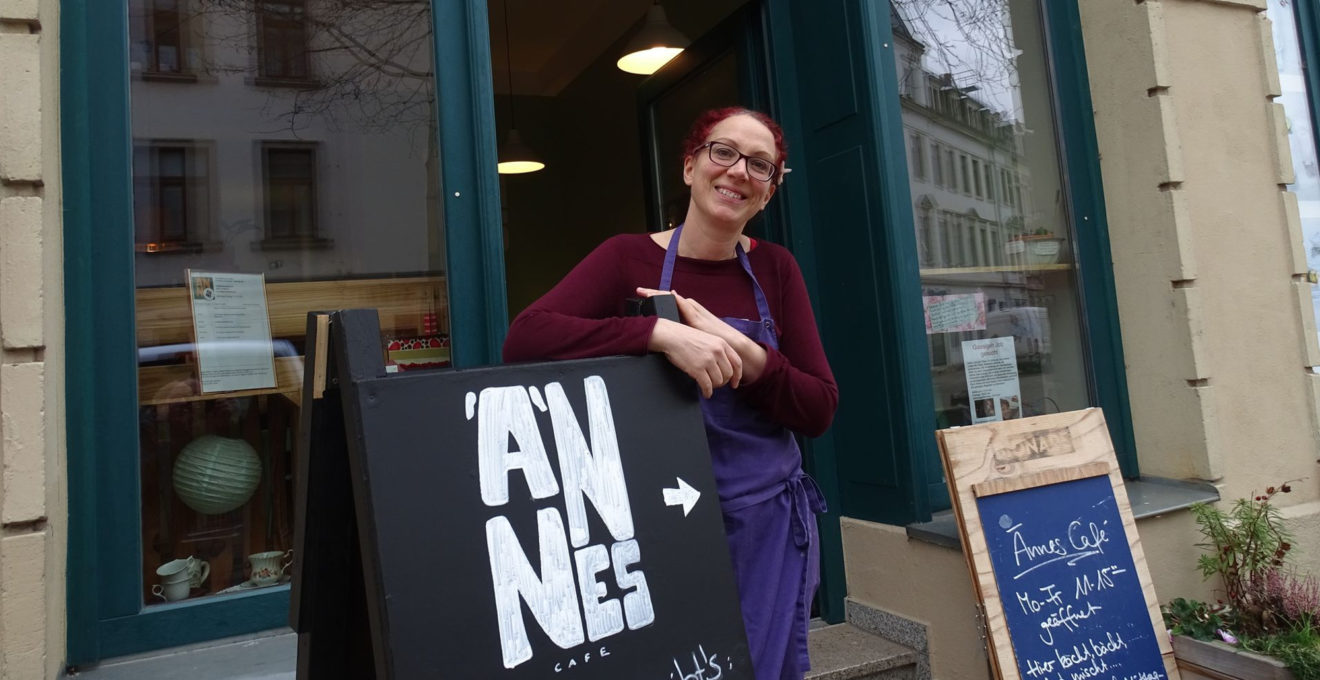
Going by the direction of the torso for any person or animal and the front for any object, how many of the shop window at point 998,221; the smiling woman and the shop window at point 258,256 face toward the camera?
3

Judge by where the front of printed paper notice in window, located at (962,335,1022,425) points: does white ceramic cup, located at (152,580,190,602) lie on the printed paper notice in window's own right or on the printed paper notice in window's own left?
on the printed paper notice in window's own right

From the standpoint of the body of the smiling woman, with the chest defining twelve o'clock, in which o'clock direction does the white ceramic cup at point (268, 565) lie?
The white ceramic cup is roughly at 4 o'clock from the smiling woman.

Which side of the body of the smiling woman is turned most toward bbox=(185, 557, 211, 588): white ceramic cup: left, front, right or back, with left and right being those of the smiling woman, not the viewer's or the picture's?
right

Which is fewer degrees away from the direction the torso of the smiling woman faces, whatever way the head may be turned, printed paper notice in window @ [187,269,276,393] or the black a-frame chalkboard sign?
the black a-frame chalkboard sign

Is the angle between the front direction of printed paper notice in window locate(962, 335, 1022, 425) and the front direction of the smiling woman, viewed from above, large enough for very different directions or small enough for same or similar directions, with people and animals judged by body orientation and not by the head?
same or similar directions

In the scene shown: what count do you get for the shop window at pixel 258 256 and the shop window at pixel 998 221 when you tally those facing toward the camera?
2

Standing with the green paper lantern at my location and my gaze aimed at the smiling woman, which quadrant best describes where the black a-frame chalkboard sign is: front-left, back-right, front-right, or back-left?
front-right

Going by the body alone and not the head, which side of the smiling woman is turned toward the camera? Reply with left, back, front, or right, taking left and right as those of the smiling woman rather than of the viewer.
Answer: front

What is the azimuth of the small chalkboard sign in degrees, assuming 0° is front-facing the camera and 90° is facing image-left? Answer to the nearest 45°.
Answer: approximately 0°

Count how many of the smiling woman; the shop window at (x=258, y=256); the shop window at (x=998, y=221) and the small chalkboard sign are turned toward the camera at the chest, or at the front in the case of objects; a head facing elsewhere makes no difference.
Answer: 4

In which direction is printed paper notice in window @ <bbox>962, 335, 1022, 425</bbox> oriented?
toward the camera
